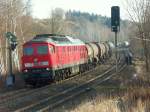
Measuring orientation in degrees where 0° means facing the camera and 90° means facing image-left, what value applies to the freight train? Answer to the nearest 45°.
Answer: approximately 45°

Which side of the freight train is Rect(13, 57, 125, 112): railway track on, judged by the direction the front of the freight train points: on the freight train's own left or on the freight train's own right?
on the freight train's own left

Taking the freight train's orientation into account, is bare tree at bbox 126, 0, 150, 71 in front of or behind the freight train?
behind
